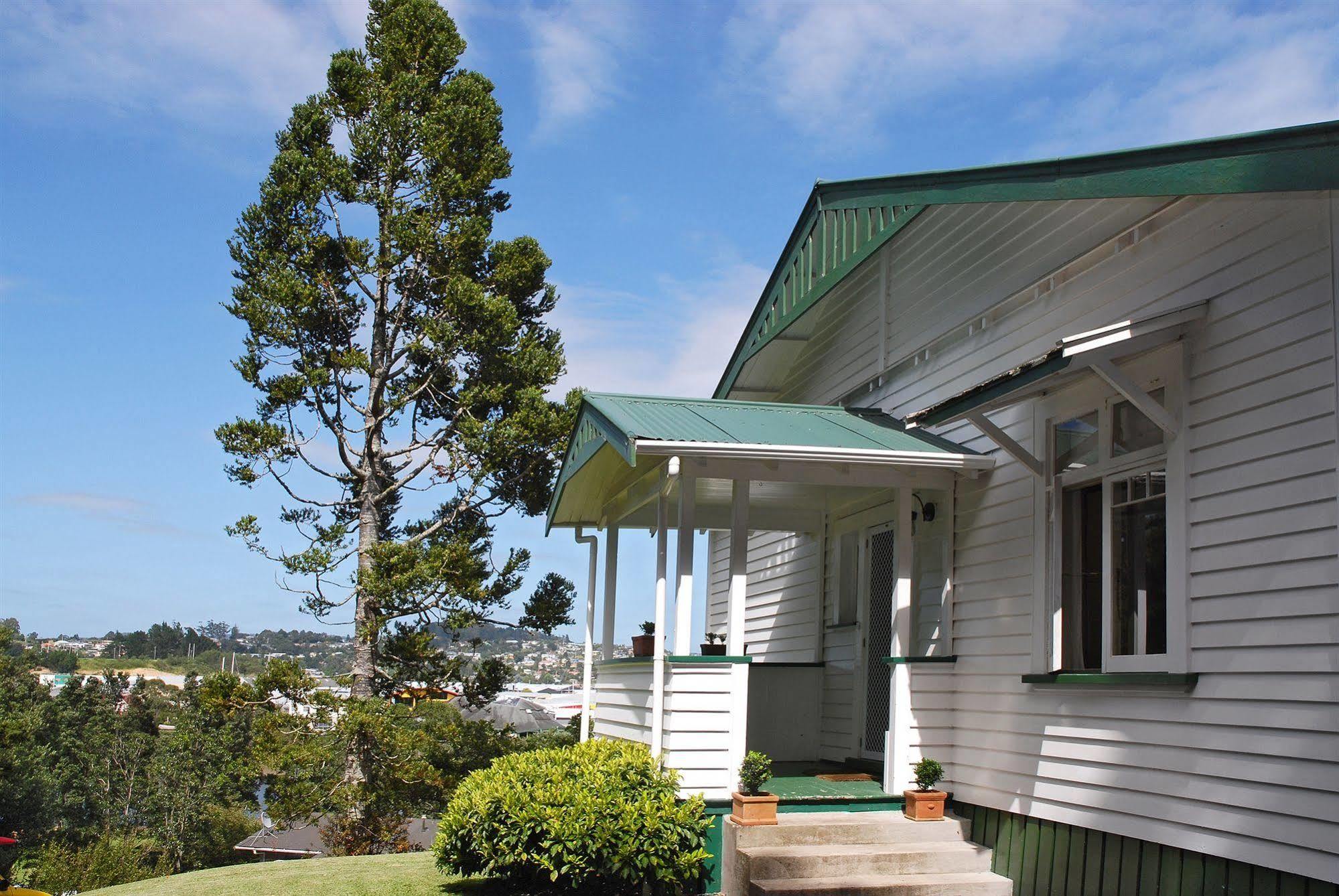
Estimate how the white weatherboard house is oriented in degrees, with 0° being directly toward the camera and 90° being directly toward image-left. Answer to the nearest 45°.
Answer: approximately 45°

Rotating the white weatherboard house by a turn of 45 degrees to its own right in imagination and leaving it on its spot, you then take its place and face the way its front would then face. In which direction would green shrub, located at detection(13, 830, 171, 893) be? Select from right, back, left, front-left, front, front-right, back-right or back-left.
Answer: front-right
